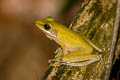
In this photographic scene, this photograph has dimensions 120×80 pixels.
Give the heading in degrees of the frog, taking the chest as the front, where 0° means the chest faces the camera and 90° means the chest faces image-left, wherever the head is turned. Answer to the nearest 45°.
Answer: approximately 90°
